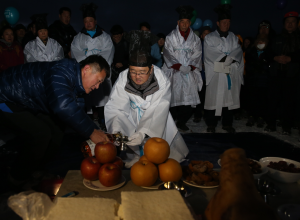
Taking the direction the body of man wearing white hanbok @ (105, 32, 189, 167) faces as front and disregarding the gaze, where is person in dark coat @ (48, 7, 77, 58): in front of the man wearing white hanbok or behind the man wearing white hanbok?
behind

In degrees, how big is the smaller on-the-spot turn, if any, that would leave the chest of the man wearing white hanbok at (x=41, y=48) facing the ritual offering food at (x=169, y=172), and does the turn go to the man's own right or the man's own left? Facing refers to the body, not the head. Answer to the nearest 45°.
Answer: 0° — they already face it

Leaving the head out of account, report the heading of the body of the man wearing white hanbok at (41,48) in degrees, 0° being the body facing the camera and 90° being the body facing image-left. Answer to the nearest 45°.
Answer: approximately 0°

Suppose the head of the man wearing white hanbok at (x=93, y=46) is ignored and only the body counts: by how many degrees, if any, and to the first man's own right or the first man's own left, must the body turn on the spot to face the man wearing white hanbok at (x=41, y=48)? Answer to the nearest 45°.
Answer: approximately 90° to the first man's own right

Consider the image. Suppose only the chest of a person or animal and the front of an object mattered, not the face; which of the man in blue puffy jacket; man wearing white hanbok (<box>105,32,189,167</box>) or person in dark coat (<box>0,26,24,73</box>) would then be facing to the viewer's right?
the man in blue puffy jacket

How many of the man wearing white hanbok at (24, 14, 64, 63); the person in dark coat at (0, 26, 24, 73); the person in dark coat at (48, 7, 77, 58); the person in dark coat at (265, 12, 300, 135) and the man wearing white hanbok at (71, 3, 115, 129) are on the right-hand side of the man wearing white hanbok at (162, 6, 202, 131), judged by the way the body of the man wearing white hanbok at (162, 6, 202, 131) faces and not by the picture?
4

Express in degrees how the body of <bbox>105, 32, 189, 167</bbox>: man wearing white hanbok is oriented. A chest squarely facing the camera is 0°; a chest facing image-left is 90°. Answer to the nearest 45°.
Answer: approximately 0°

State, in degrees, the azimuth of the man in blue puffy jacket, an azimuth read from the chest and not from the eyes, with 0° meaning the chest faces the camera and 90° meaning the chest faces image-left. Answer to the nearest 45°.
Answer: approximately 270°
